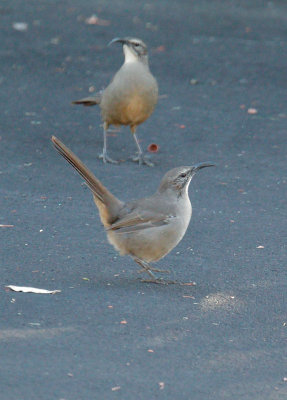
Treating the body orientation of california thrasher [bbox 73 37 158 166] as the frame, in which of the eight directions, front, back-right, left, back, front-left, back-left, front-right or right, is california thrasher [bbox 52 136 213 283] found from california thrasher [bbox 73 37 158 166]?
front-right

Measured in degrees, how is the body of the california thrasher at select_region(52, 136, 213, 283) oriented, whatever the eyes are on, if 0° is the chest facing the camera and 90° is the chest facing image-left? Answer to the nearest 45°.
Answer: approximately 270°

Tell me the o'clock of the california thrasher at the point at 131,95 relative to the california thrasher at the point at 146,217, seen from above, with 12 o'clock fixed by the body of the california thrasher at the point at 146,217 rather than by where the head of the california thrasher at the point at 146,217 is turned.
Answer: the california thrasher at the point at 131,95 is roughly at 9 o'clock from the california thrasher at the point at 146,217.

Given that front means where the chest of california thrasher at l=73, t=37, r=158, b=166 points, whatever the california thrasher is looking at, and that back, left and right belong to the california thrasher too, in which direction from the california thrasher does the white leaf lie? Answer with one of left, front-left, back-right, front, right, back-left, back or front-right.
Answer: front-right

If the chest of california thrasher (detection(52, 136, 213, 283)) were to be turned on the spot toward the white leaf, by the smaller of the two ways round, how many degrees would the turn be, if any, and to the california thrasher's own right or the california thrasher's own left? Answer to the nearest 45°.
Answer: approximately 135° to the california thrasher's own right

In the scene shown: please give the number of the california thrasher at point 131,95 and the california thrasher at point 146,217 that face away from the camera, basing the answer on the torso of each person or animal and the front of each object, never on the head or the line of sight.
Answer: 0

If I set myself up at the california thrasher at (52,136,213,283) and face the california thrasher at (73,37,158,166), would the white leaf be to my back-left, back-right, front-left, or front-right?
back-left

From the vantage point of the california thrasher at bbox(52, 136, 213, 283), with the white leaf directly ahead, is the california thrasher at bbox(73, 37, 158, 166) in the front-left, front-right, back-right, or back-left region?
back-right

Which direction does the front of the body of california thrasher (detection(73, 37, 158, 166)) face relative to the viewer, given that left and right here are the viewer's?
facing the viewer and to the right of the viewer
